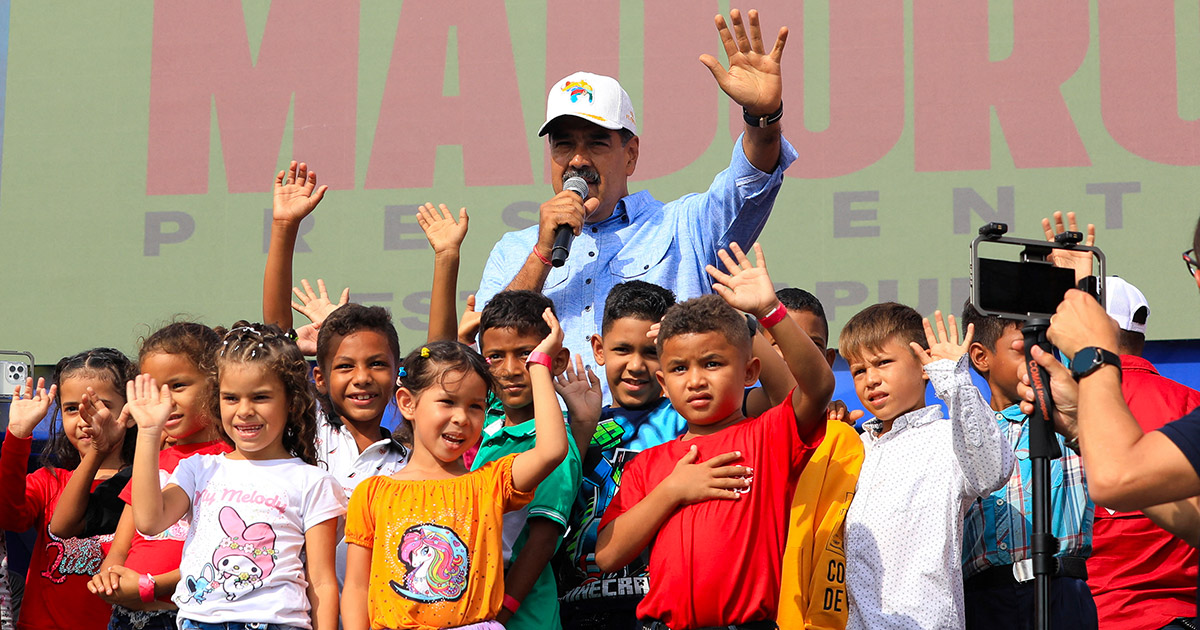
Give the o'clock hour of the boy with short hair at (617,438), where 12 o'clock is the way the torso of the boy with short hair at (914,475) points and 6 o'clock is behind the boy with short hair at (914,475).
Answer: the boy with short hair at (617,438) is roughly at 2 o'clock from the boy with short hair at (914,475).

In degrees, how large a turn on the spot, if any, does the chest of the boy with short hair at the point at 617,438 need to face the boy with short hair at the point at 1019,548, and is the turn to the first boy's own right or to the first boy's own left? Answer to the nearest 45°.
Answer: approximately 90° to the first boy's own left

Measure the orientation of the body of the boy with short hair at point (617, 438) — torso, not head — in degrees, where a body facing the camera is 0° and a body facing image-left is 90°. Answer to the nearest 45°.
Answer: approximately 0°

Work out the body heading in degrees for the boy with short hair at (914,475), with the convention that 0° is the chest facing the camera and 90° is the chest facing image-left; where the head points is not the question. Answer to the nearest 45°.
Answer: approximately 45°

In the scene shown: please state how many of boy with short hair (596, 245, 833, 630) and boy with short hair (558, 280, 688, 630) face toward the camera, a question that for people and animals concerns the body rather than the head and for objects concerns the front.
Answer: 2

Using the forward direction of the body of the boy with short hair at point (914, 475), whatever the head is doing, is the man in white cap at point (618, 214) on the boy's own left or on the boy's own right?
on the boy's own right

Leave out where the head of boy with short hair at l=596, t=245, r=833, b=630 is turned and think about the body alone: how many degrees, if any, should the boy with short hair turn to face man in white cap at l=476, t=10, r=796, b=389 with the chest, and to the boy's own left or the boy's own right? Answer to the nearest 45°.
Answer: approximately 180°
